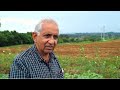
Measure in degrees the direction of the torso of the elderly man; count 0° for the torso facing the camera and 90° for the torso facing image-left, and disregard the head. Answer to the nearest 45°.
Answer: approximately 315°
